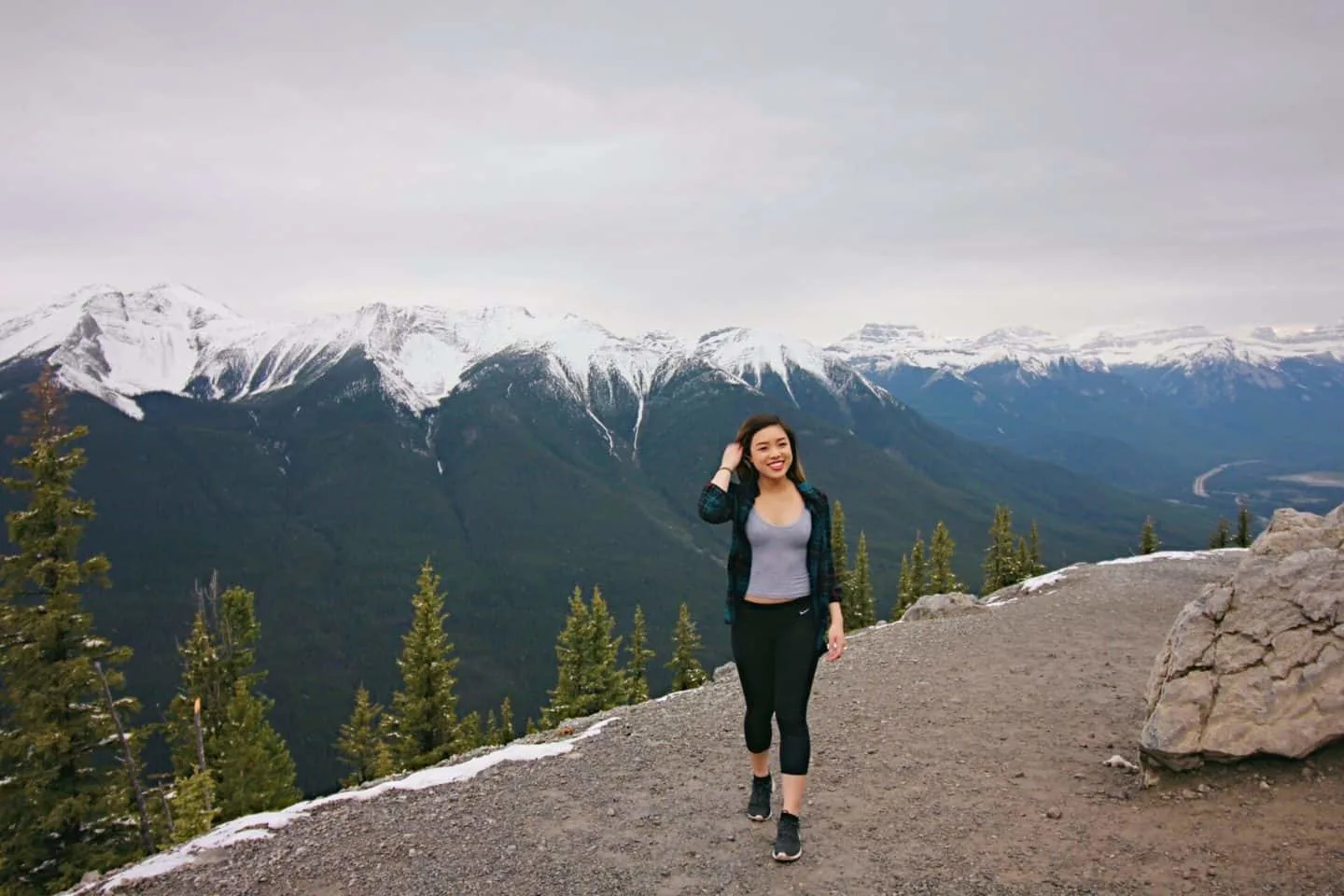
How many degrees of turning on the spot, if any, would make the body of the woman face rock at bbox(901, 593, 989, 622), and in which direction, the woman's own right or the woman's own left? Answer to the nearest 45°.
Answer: approximately 180°

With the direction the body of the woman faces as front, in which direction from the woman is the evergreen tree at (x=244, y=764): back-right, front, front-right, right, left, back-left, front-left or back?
back-right

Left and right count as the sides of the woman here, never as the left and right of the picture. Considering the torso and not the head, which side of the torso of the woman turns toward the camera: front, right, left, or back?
front

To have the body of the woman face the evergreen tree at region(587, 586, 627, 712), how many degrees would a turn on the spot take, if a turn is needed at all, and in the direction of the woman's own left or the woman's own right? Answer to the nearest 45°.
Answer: approximately 180°

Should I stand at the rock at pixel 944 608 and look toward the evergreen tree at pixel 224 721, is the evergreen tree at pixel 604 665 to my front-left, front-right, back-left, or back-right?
front-right

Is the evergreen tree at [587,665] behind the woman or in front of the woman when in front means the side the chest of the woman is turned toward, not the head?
behind

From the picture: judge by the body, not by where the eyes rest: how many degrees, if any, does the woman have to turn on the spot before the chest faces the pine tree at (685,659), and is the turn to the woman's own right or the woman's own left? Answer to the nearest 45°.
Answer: approximately 180°

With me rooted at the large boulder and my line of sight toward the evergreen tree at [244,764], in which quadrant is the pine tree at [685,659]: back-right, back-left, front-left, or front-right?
front-right

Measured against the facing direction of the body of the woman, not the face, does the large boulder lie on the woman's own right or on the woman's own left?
on the woman's own left

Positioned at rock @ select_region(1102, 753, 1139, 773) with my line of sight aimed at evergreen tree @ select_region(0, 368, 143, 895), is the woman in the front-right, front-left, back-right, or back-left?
front-left
